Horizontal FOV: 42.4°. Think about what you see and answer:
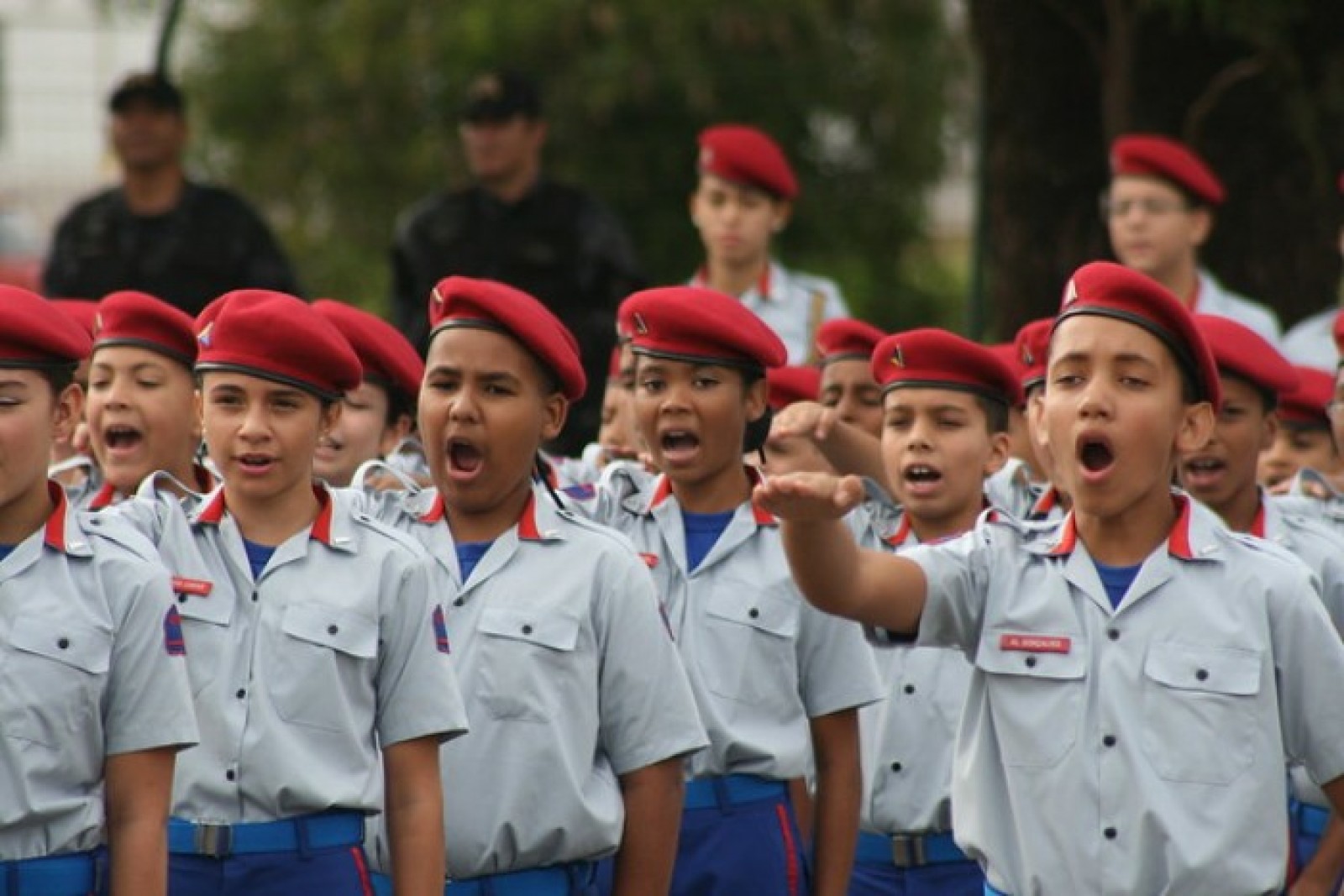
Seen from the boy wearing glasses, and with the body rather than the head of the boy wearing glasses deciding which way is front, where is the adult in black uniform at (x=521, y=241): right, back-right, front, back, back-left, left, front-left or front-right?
front-right

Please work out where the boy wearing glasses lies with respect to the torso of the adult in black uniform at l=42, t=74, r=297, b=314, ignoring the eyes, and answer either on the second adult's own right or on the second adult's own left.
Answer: on the second adult's own left

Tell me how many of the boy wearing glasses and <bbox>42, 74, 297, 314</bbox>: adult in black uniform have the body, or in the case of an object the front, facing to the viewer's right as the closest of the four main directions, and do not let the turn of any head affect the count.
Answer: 0

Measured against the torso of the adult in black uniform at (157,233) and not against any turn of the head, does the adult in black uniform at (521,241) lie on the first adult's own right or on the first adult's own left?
on the first adult's own left

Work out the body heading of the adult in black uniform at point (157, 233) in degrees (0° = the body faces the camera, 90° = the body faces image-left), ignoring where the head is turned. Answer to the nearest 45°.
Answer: approximately 0°

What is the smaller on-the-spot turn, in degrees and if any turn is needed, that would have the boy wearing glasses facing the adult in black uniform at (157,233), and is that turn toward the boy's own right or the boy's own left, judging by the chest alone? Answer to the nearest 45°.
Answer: approximately 45° to the boy's own right
